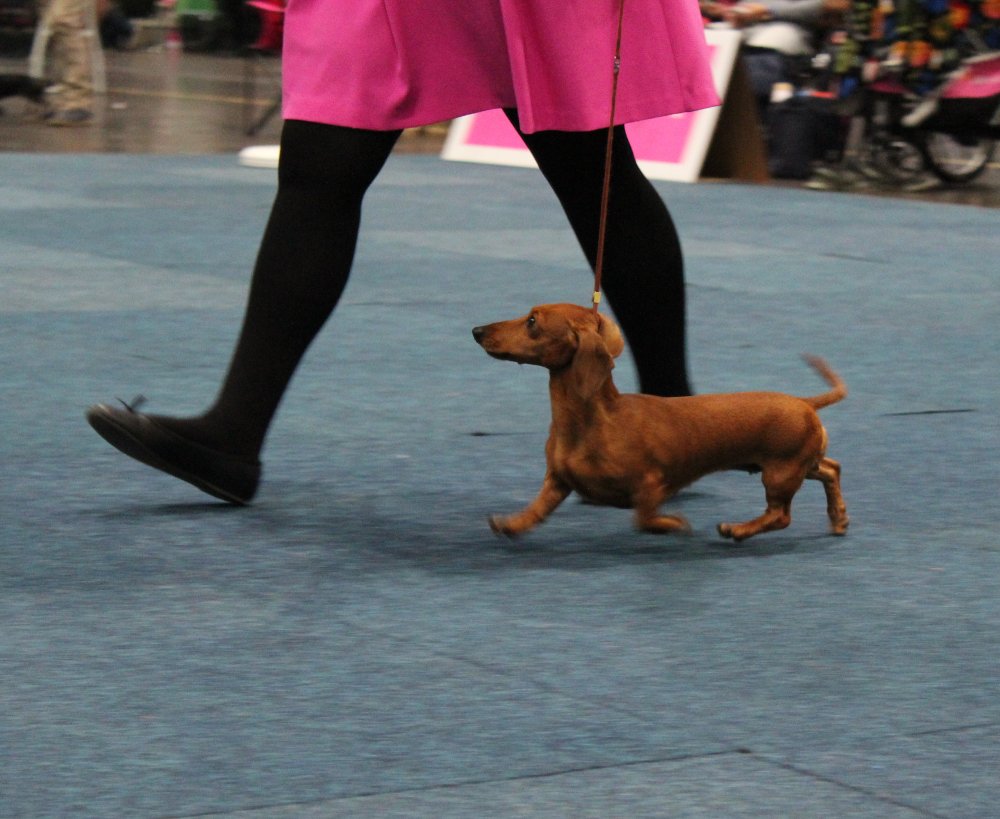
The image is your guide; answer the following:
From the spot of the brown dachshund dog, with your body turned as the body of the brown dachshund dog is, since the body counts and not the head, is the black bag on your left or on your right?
on your right

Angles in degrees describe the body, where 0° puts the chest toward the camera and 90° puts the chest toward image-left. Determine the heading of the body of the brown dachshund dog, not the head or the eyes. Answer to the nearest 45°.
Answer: approximately 90°
